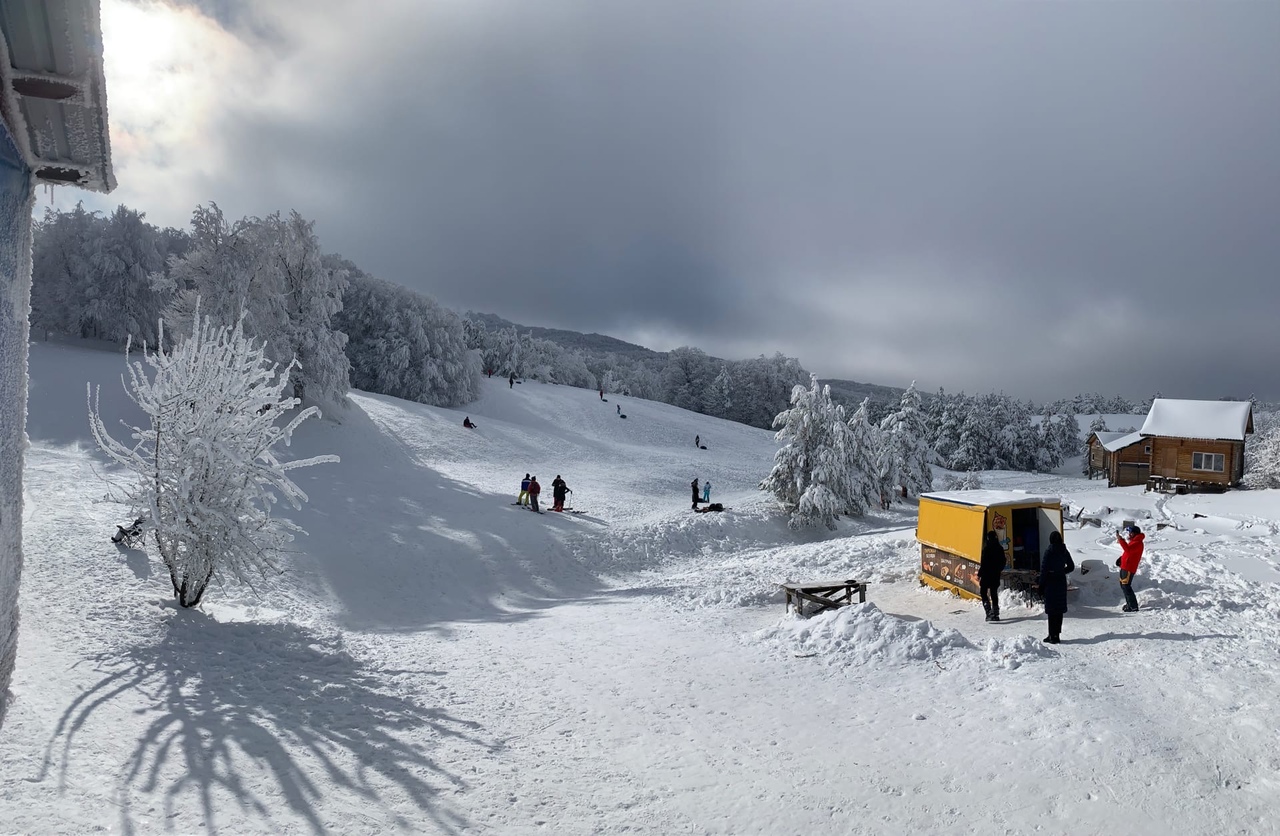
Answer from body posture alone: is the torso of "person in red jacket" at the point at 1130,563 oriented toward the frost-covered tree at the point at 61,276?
yes

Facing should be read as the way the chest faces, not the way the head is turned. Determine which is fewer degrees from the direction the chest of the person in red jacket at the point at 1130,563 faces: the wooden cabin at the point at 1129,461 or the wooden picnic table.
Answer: the wooden picnic table

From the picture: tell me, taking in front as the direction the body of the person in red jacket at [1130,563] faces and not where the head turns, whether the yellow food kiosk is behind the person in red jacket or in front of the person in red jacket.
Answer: in front

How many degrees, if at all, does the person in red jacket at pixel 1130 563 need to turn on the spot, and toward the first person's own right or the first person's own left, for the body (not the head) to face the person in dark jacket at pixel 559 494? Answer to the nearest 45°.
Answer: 0° — they already face them

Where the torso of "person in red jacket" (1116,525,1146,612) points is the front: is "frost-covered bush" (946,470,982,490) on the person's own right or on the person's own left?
on the person's own right

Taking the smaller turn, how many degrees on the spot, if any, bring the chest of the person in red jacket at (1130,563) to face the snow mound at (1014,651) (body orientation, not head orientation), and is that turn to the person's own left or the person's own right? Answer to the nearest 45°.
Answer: approximately 90° to the person's own left

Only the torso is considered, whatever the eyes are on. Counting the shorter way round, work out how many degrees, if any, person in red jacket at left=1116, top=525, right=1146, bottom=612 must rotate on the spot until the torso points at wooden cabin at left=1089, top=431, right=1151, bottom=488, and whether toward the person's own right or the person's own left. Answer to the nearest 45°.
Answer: approximately 90° to the person's own right

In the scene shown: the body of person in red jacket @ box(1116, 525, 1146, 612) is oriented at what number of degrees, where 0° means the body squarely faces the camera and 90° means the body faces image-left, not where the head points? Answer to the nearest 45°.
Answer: approximately 90°

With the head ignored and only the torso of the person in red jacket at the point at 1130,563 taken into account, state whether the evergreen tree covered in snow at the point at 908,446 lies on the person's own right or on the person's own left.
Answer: on the person's own right

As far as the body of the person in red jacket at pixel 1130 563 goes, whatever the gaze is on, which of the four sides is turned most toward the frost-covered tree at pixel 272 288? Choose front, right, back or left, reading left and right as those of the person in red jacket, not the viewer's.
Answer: front

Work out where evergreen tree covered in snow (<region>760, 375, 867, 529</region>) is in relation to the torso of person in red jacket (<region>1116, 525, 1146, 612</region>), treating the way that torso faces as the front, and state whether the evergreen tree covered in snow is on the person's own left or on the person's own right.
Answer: on the person's own right

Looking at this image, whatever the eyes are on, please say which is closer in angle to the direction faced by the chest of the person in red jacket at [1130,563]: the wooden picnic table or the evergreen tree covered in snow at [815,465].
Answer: the wooden picnic table

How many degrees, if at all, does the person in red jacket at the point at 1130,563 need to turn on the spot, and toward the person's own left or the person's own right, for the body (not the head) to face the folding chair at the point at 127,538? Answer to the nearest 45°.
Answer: approximately 45° to the person's own left
